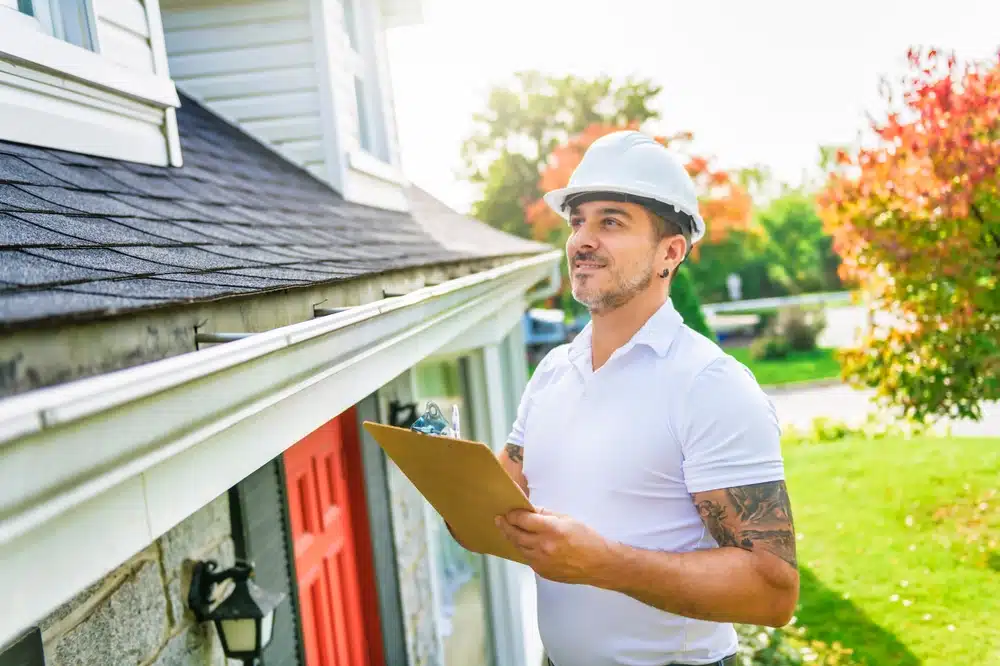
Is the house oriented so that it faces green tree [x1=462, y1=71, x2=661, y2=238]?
no

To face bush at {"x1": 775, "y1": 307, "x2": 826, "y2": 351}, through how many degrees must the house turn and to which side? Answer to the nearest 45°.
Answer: approximately 90° to its left

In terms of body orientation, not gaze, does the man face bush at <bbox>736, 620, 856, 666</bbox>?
no

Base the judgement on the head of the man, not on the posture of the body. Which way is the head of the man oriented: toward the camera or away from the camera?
toward the camera

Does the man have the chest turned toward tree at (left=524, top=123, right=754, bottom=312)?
no

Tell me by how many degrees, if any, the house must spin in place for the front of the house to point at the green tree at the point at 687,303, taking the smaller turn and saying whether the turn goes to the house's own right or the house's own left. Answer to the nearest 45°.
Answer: approximately 90° to the house's own left

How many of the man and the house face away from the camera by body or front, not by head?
0

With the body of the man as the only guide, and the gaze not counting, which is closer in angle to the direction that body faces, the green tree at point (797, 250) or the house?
the house

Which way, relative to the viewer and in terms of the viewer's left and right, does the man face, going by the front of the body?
facing the viewer and to the left of the viewer

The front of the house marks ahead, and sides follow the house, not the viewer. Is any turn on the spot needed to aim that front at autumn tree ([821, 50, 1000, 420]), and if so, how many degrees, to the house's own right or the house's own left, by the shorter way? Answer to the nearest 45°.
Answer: approximately 90° to the house's own left

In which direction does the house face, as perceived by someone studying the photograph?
facing the viewer and to the right of the viewer

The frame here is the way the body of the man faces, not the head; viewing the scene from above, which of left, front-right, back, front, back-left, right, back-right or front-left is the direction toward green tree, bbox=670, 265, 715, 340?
back-right
